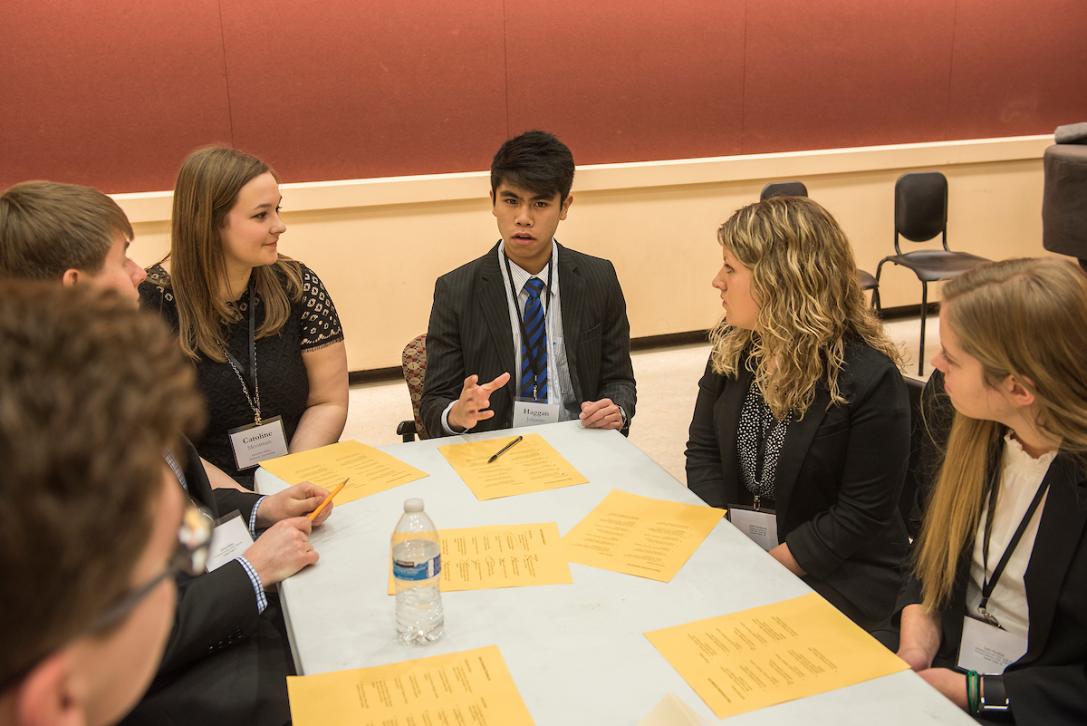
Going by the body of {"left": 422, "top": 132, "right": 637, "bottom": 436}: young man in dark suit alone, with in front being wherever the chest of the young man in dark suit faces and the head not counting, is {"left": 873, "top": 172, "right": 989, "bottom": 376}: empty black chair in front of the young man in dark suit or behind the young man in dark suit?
behind

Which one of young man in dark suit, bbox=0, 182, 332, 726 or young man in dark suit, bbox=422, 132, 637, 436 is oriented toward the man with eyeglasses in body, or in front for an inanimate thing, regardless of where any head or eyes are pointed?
young man in dark suit, bbox=422, 132, 637, 436

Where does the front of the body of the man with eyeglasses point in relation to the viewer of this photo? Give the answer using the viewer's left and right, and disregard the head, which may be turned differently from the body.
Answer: facing away from the viewer and to the right of the viewer

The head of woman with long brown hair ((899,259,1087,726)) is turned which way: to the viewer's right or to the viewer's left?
to the viewer's left

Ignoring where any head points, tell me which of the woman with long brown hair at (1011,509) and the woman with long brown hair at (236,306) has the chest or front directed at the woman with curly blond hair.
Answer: the woman with long brown hair at (236,306)

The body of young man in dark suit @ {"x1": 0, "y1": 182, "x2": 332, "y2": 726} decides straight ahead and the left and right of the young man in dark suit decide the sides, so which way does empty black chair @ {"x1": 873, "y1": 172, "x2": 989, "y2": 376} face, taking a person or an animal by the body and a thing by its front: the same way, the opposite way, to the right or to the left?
to the right

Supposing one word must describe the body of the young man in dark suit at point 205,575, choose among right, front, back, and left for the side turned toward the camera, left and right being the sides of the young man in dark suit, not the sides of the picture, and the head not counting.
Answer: right

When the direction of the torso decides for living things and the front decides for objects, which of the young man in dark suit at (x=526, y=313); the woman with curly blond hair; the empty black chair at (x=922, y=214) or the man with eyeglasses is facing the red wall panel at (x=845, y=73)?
the man with eyeglasses

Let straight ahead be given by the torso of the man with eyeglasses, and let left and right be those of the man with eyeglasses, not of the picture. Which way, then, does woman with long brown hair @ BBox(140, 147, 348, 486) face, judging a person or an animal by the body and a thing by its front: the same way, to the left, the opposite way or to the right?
to the right

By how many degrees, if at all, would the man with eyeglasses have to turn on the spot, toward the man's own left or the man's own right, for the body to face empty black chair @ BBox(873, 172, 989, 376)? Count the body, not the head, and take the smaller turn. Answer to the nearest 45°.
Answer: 0° — they already face it
